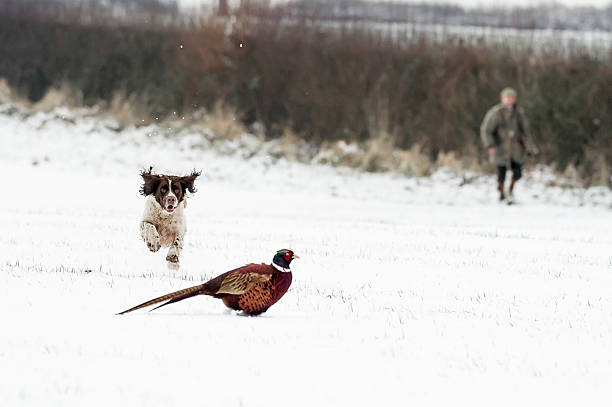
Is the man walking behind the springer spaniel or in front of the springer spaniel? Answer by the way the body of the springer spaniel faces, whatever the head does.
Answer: behind

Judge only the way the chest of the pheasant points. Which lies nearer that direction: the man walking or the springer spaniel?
the man walking

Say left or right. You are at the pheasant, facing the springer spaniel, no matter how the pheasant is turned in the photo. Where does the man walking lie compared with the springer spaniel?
right

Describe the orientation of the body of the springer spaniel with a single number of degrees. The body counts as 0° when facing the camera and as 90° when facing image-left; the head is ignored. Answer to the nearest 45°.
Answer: approximately 0°

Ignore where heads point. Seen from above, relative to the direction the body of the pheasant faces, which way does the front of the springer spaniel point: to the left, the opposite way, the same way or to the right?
to the right

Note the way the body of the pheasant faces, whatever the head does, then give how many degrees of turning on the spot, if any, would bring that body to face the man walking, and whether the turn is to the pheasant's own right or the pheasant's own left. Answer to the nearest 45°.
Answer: approximately 45° to the pheasant's own left

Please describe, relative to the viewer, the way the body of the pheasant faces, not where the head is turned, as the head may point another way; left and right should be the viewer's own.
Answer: facing to the right of the viewer

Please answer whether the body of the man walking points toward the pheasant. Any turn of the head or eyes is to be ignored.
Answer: yes

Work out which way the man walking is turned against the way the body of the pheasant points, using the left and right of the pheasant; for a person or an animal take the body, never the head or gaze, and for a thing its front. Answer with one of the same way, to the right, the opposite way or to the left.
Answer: to the right
